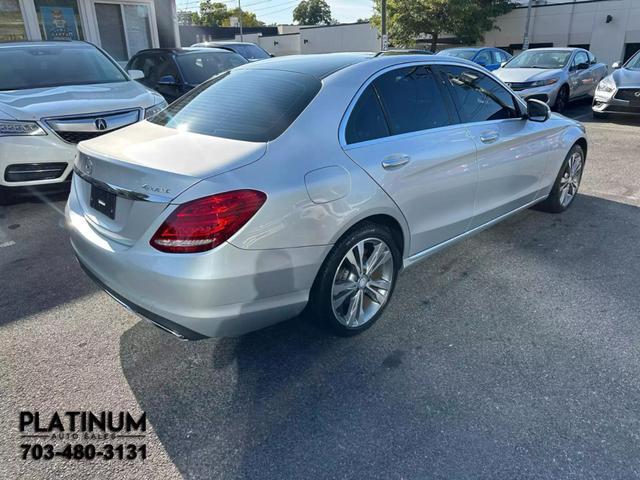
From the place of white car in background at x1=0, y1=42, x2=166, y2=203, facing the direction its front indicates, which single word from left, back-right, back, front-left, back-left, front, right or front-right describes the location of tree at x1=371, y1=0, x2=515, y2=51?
left

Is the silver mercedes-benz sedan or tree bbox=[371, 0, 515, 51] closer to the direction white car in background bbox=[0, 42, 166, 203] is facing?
the silver mercedes-benz sedan

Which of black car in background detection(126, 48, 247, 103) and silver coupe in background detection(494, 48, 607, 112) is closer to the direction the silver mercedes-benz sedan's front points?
the silver coupe in background

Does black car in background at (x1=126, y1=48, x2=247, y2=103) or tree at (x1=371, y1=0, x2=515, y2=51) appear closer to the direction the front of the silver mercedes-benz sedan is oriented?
the tree

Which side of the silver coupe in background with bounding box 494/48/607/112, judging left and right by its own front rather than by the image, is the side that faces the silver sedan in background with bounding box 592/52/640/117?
left

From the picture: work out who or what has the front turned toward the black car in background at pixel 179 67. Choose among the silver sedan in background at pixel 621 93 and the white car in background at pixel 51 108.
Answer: the silver sedan in background

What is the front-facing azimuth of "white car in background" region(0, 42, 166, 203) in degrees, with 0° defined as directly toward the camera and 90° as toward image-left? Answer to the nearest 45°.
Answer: approximately 315°

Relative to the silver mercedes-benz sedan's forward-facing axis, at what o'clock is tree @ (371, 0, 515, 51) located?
The tree is roughly at 11 o'clock from the silver mercedes-benz sedan.

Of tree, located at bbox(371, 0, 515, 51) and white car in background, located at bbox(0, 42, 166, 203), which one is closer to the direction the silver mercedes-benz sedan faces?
the tree

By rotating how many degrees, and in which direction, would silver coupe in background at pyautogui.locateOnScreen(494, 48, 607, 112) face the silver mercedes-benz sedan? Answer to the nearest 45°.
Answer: approximately 45° to its left

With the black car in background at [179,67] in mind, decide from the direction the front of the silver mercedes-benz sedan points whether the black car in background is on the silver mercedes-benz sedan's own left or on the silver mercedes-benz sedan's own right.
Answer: on the silver mercedes-benz sedan's own left

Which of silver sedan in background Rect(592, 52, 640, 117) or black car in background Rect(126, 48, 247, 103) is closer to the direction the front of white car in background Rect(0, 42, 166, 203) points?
the silver sedan in background

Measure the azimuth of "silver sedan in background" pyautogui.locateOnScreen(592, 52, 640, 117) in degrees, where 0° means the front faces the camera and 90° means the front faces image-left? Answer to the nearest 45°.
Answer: approximately 45°

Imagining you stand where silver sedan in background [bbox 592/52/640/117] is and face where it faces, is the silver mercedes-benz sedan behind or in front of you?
in front

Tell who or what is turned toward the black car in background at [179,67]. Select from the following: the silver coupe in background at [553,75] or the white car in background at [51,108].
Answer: the silver coupe in background
